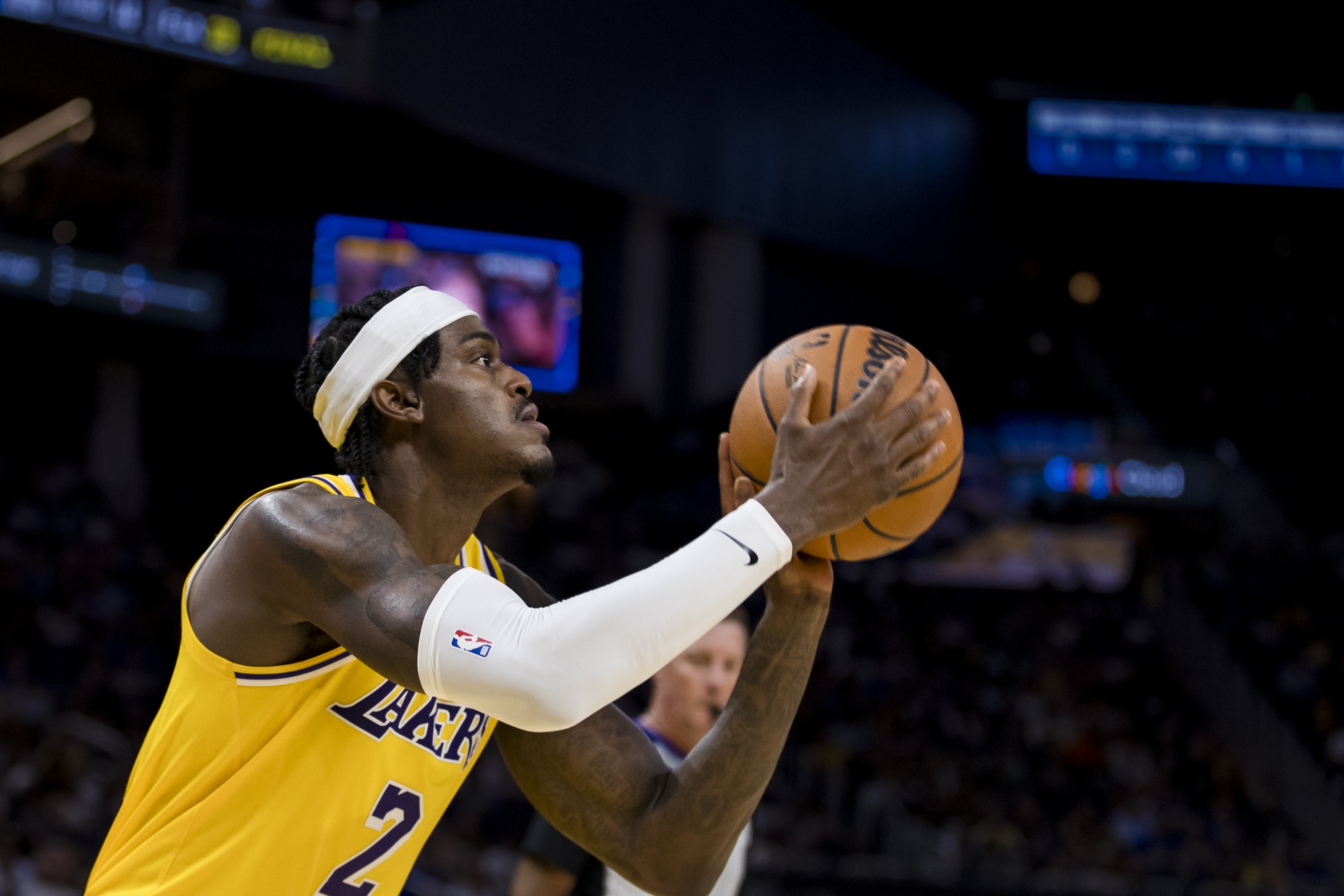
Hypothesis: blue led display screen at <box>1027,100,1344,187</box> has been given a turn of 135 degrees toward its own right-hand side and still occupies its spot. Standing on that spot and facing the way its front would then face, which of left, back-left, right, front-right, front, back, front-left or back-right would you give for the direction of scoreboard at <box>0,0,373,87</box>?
left

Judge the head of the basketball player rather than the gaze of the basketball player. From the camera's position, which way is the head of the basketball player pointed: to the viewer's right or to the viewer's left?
to the viewer's right

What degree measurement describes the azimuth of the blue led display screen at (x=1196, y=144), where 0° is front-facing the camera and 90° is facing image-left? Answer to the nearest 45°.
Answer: approximately 0°

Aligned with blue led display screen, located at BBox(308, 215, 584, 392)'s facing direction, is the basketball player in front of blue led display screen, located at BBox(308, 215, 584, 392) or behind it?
in front

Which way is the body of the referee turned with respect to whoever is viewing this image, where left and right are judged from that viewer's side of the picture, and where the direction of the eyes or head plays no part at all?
facing the viewer and to the right of the viewer

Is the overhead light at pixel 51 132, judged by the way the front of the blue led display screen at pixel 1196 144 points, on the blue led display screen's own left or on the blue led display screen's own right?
on the blue led display screen's own right

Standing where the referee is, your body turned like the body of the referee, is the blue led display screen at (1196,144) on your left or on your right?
on your left

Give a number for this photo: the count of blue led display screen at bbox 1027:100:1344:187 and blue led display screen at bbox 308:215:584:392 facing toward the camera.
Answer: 2

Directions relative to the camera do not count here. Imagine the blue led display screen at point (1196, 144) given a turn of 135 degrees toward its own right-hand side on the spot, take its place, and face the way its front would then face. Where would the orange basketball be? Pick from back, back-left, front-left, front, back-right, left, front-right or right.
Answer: back-left

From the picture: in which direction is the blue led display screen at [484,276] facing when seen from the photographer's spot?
facing the viewer

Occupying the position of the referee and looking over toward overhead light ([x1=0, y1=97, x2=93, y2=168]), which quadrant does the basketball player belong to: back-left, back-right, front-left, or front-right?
back-left

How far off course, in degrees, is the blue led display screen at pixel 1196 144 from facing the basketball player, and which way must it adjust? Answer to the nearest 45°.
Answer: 0° — it already faces them

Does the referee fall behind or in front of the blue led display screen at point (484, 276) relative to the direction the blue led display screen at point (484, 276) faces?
in front

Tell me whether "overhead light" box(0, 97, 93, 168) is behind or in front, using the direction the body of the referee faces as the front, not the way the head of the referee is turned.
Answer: behind
